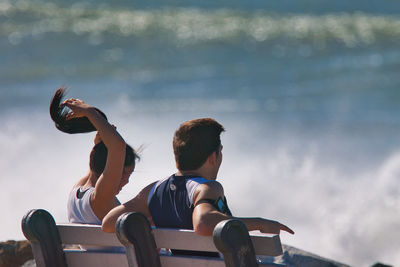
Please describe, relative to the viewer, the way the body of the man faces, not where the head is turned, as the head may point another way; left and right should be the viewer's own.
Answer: facing away from the viewer and to the right of the viewer

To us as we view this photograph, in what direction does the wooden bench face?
facing away from the viewer and to the right of the viewer

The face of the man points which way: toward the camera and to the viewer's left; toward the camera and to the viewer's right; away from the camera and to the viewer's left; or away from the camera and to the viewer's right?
away from the camera and to the viewer's right

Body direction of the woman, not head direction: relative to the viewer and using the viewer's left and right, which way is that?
facing away from the viewer and to the right of the viewer
